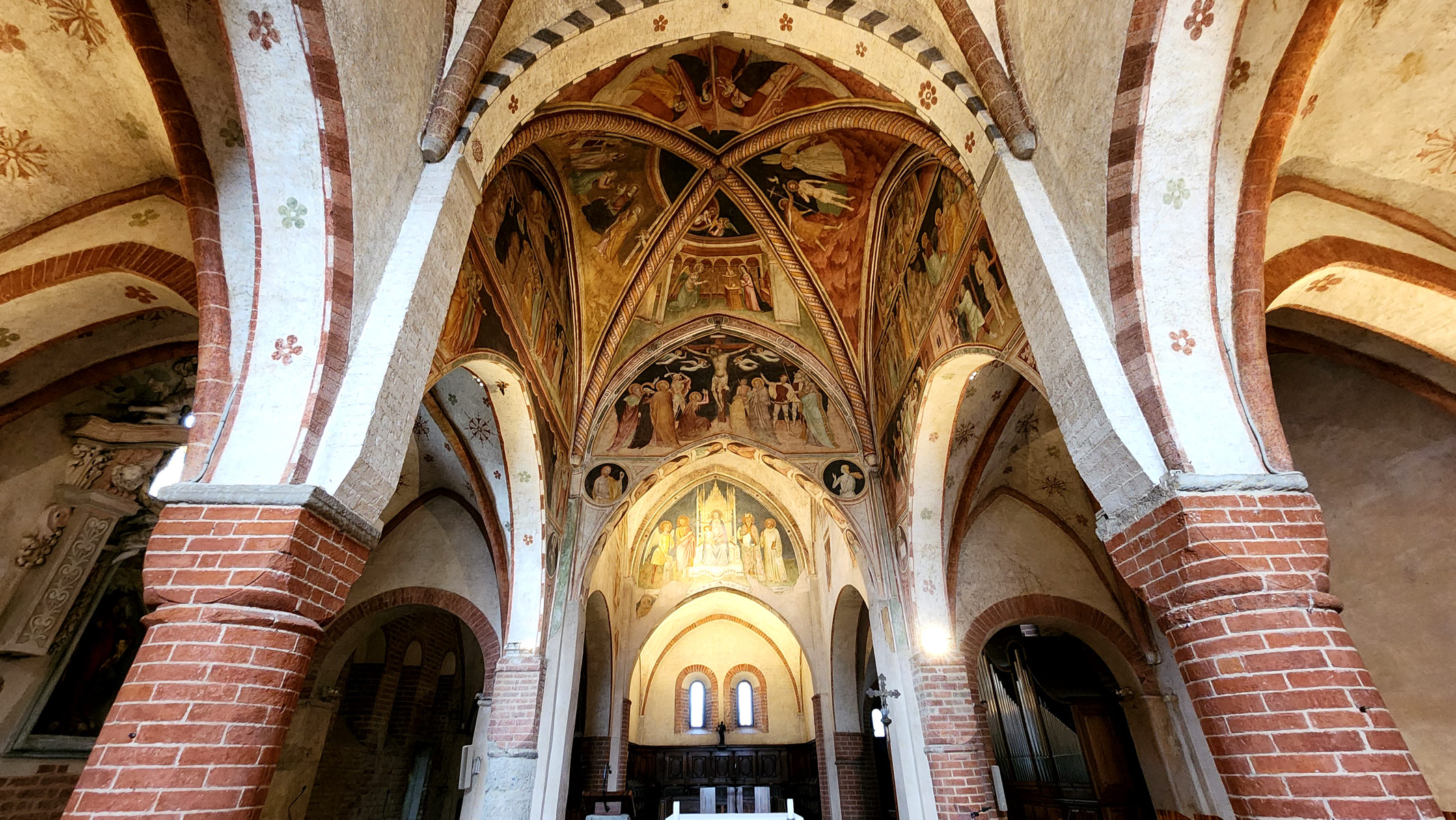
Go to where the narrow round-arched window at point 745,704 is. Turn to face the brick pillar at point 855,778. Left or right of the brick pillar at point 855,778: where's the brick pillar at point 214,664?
right

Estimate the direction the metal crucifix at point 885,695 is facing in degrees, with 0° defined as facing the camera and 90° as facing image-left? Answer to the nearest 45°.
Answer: approximately 0°

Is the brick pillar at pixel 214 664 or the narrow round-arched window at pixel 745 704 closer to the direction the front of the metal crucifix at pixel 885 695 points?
the brick pillar

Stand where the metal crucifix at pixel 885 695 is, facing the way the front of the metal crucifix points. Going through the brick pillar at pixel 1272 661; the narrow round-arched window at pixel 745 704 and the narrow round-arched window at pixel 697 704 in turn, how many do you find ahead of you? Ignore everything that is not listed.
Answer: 1

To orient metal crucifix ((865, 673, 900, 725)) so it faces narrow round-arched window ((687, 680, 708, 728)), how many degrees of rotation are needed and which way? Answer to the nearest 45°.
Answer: approximately 135° to its right

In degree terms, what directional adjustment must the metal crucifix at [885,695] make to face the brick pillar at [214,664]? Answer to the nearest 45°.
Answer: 0° — it already faces it

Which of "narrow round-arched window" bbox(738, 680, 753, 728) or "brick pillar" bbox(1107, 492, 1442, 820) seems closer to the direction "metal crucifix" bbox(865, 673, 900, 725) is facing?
the brick pillar

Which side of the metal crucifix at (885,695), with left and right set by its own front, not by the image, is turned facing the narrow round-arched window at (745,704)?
back

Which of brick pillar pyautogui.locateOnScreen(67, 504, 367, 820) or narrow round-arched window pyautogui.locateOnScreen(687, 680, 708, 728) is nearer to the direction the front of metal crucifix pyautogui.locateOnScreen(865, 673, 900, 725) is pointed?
the brick pillar
